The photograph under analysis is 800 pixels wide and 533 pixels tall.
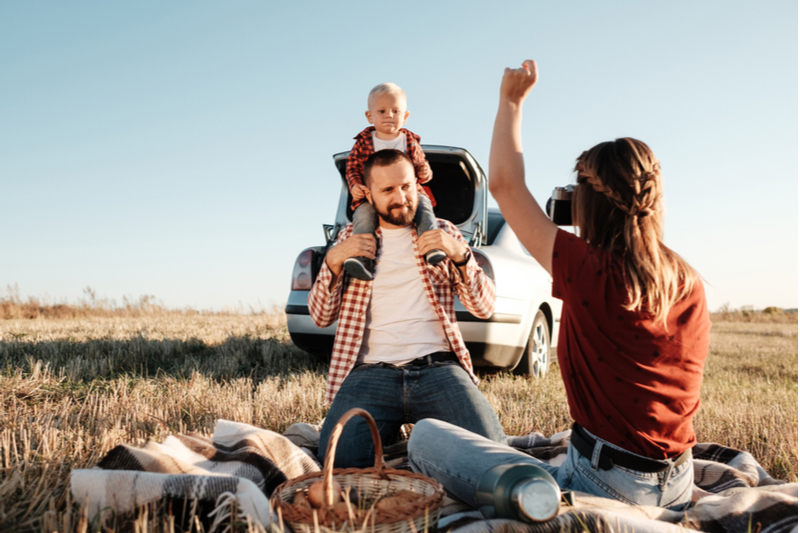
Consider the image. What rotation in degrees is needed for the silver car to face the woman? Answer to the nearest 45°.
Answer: approximately 135° to its right

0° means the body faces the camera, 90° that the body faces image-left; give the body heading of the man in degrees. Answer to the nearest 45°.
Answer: approximately 0°

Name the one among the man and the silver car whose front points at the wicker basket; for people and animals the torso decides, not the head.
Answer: the man

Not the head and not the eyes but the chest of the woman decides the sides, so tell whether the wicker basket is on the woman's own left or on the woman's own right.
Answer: on the woman's own left

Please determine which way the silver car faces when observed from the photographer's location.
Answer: facing away from the viewer and to the right of the viewer

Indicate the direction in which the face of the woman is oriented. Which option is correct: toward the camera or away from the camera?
away from the camera

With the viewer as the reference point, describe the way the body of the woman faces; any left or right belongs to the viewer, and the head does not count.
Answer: facing away from the viewer and to the left of the viewer

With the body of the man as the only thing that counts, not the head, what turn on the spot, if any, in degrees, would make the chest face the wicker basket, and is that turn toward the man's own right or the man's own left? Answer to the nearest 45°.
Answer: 0° — they already face it

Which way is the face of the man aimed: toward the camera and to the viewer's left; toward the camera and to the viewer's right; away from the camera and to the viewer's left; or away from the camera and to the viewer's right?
toward the camera and to the viewer's right

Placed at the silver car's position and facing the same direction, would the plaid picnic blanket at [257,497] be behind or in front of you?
behind

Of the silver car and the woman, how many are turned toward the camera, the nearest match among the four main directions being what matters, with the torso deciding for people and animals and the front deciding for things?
0

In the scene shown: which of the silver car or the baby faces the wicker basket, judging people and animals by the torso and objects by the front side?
the baby
